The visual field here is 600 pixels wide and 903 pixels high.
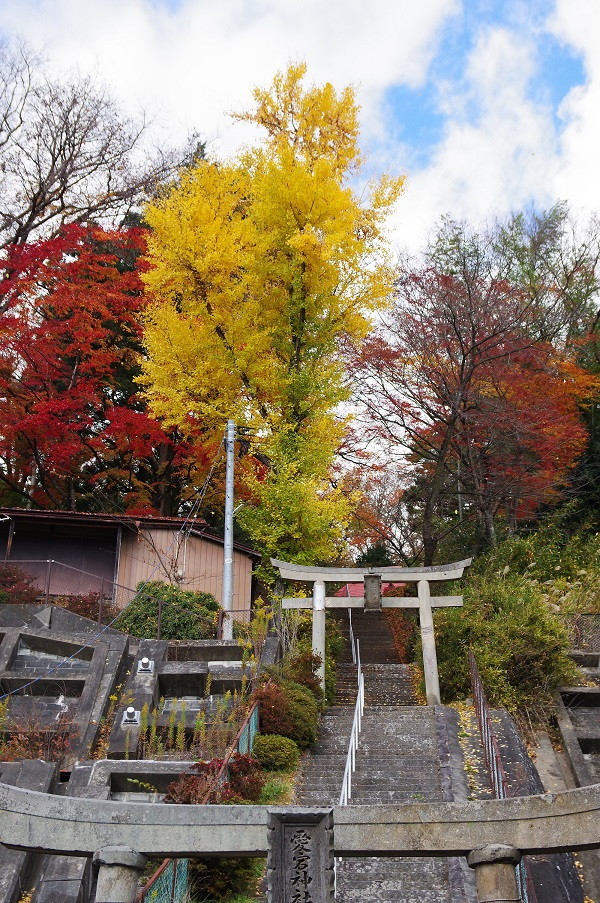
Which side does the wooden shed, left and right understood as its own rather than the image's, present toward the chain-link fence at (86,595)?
front

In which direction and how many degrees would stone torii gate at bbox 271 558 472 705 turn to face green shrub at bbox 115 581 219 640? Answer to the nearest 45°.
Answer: approximately 90° to its right

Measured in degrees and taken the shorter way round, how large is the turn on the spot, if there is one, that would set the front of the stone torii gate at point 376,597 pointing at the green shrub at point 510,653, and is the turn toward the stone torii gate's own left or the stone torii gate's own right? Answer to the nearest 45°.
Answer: approximately 90° to the stone torii gate's own left

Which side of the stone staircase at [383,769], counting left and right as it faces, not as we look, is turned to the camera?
front

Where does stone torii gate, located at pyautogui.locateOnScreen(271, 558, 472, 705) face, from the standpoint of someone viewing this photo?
facing the viewer

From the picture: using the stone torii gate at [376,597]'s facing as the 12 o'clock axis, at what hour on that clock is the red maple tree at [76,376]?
The red maple tree is roughly at 4 o'clock from the stone torii gate.

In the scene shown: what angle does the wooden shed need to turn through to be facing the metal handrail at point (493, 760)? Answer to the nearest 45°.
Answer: approximately 45° to its left

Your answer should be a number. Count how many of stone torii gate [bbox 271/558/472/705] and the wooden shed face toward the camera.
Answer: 2

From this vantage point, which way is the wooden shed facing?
toward the camera

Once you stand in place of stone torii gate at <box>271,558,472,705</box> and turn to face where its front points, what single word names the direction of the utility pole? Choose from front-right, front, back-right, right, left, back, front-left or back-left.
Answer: right
